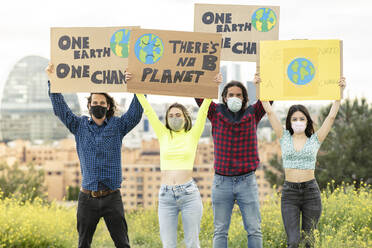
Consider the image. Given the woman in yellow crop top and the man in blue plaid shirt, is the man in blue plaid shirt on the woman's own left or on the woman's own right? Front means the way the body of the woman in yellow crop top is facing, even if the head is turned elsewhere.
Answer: on the woman's own right

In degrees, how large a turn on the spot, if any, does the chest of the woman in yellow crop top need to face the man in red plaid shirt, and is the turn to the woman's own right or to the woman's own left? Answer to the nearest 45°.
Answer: approximately 90° to the woman's own left

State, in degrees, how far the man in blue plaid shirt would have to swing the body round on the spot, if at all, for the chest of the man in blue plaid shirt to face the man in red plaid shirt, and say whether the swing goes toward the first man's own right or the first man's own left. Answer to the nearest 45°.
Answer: approximately 90° to the first man's own left

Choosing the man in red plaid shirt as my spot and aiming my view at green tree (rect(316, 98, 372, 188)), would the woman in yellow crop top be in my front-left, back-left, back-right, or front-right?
back-left

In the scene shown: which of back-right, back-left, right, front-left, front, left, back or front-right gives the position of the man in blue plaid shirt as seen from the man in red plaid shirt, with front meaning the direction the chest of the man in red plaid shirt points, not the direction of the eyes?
right

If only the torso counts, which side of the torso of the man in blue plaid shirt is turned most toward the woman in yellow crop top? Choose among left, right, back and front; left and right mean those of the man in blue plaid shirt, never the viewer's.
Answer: left
